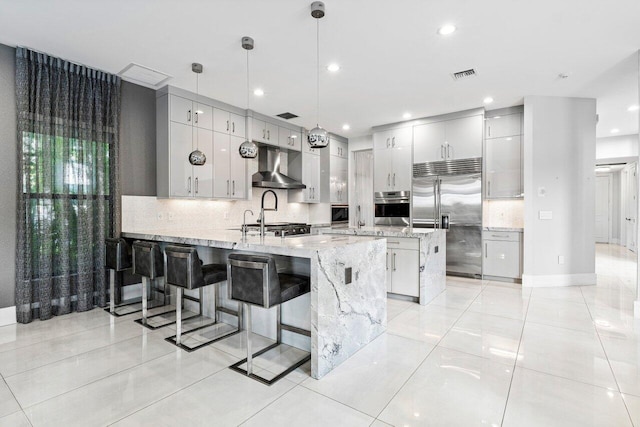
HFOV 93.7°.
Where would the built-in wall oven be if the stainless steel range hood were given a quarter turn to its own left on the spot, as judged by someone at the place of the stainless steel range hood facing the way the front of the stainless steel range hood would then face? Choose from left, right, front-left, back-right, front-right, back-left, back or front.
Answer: front-right

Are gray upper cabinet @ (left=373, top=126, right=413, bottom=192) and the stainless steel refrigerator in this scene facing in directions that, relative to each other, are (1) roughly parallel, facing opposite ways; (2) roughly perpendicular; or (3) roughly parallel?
roughly parallel

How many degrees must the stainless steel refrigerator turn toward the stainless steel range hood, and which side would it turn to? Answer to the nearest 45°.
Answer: approximately 90° to its right

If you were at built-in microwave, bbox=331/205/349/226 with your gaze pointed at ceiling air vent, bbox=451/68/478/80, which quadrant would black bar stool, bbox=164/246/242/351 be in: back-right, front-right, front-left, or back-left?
front-right

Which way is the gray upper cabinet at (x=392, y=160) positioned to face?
toward the camera

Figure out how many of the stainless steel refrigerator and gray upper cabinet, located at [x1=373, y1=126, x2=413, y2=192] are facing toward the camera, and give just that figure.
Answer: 2

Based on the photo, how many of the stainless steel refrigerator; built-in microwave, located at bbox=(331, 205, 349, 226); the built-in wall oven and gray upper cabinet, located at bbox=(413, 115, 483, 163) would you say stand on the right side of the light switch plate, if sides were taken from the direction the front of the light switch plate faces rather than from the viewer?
4

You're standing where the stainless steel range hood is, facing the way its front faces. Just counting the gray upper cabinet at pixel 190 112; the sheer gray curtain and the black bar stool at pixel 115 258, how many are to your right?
3

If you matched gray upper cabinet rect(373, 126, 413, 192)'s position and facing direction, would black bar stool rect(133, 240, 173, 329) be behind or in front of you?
in front

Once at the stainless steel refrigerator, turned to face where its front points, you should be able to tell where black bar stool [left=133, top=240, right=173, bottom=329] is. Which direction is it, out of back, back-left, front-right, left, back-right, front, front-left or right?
front-right

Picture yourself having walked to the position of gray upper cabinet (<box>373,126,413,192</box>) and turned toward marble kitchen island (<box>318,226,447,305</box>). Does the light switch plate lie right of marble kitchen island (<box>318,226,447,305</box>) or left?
left

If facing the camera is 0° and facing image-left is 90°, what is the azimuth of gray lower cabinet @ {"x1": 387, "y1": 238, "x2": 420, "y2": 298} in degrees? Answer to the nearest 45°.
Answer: approximately 45°

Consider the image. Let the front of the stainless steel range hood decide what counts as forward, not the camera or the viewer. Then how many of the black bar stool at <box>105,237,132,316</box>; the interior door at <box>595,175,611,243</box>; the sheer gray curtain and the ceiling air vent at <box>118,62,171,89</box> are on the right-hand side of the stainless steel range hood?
3

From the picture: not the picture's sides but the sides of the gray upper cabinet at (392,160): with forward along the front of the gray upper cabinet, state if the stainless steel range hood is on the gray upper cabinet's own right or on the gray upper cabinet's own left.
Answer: on the gray upper cabinet's own right

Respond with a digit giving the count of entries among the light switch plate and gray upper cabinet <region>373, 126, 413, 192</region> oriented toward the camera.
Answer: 2

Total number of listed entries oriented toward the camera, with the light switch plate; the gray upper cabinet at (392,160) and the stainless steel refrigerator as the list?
3
